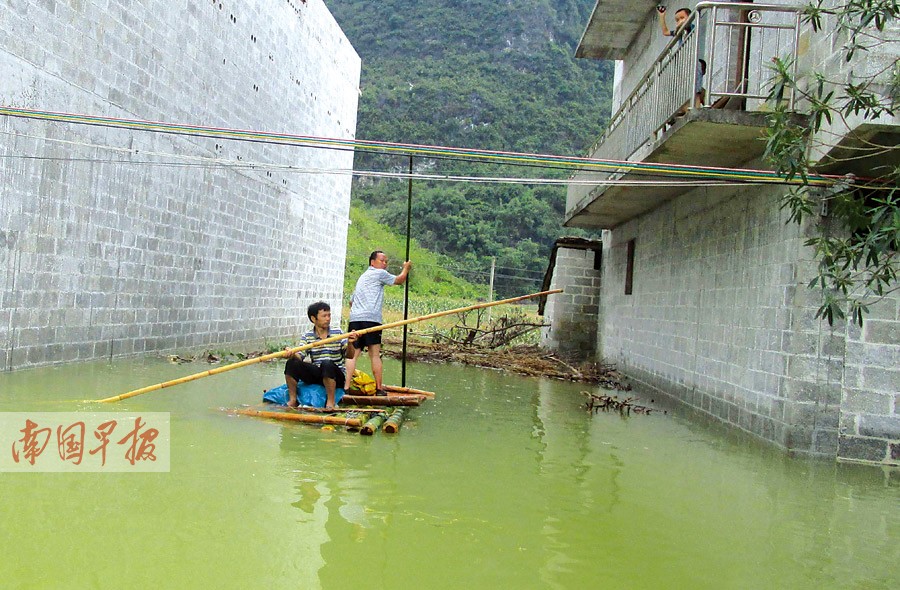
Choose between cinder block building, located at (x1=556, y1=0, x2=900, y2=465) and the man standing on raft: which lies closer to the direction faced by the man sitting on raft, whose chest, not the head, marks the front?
the cinder block building

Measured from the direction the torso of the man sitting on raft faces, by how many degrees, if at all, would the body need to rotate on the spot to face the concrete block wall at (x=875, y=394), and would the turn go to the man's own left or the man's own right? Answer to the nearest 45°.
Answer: approximately 90° to the man's own left

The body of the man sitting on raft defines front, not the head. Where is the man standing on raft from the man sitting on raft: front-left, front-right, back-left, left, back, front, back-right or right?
back-left

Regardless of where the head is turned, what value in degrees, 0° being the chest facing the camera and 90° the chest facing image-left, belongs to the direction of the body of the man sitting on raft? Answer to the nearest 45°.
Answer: approximately 0°

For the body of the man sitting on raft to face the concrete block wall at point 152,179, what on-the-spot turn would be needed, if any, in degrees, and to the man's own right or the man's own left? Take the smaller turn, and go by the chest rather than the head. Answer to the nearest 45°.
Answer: approximately 135° to the man's own right

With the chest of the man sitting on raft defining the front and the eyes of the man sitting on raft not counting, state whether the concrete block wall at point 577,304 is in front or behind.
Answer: behind

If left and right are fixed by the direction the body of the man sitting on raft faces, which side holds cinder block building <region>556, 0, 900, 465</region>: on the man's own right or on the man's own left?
on the man's own left
